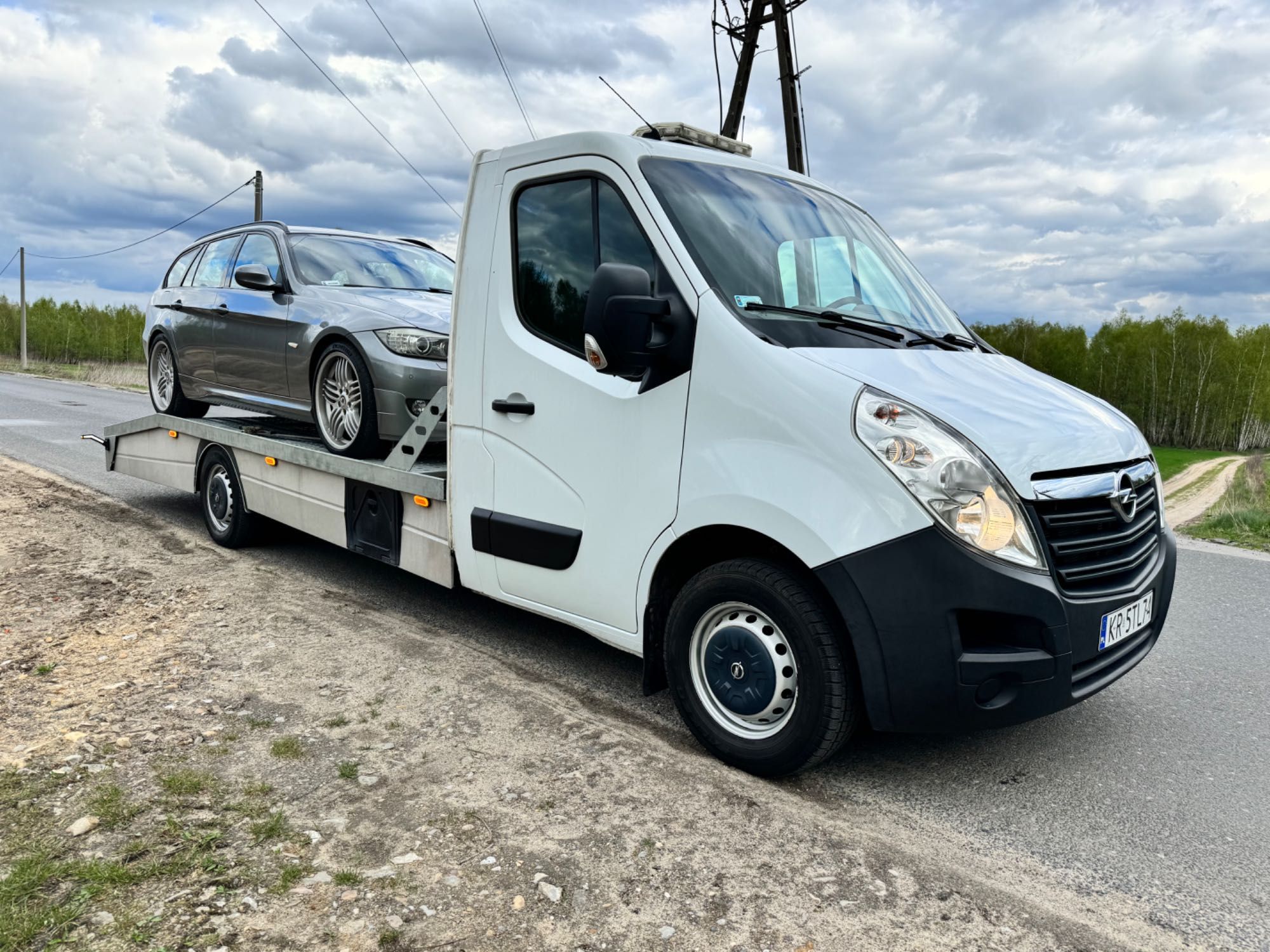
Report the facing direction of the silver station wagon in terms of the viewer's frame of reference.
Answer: facing the viewer and to the right of the viewer

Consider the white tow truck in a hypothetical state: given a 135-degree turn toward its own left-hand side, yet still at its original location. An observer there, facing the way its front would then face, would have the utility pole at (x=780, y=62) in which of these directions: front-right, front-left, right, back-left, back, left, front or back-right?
front

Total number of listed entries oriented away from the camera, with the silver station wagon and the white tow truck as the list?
0

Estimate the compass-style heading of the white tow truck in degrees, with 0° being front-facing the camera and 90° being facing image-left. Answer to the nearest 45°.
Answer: approximately 315°
